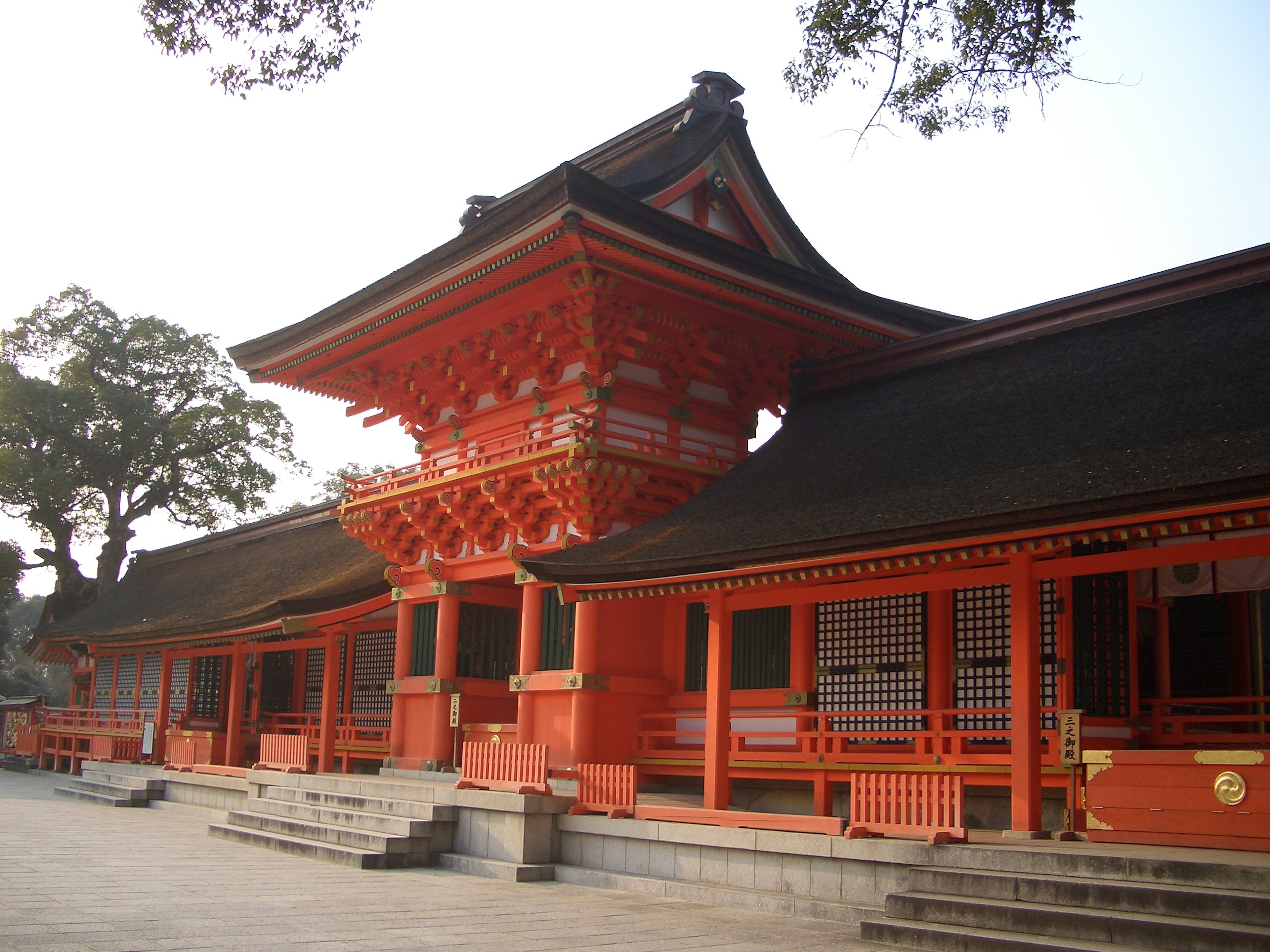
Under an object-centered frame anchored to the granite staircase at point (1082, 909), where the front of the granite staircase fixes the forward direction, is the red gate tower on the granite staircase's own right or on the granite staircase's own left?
on the granite staircase's own right

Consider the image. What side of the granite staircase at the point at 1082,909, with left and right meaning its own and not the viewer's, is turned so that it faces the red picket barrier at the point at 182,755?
right

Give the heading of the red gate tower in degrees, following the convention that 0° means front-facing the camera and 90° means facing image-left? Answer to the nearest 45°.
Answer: approximately 45°

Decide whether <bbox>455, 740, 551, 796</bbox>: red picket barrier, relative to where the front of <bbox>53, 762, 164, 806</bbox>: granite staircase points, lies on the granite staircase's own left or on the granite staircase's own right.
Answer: on the granite staircase's own left

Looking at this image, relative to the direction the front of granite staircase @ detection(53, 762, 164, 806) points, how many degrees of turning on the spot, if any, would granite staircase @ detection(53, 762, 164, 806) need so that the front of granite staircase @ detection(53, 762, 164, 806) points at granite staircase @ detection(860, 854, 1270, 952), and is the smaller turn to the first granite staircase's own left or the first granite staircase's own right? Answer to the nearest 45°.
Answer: approximately 45° to the first granite staircase's own left

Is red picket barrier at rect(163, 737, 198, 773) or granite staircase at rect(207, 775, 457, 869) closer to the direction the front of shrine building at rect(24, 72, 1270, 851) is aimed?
the granite staircase

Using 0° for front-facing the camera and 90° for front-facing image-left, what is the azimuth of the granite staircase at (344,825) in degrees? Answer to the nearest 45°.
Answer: approximately 45°
